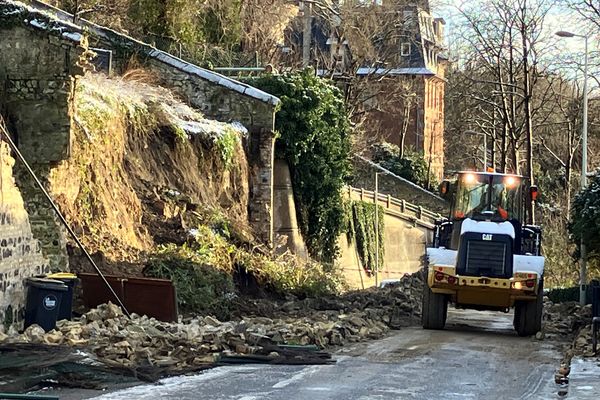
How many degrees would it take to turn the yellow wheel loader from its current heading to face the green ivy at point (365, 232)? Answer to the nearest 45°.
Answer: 0° — it already faces it

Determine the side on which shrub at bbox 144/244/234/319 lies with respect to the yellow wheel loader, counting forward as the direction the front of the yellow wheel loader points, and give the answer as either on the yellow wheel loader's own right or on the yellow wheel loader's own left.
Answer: on the yellow wheel loader's own left

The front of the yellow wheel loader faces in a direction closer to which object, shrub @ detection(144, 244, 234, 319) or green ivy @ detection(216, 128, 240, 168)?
the green ivy

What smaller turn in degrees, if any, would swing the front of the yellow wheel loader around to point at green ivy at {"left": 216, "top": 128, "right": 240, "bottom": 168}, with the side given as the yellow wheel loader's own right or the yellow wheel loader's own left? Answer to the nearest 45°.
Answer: approximately 45° to the yellow wheel loader's own left

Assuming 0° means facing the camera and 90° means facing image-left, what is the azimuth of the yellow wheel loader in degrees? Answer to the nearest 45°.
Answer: approximately 180°
